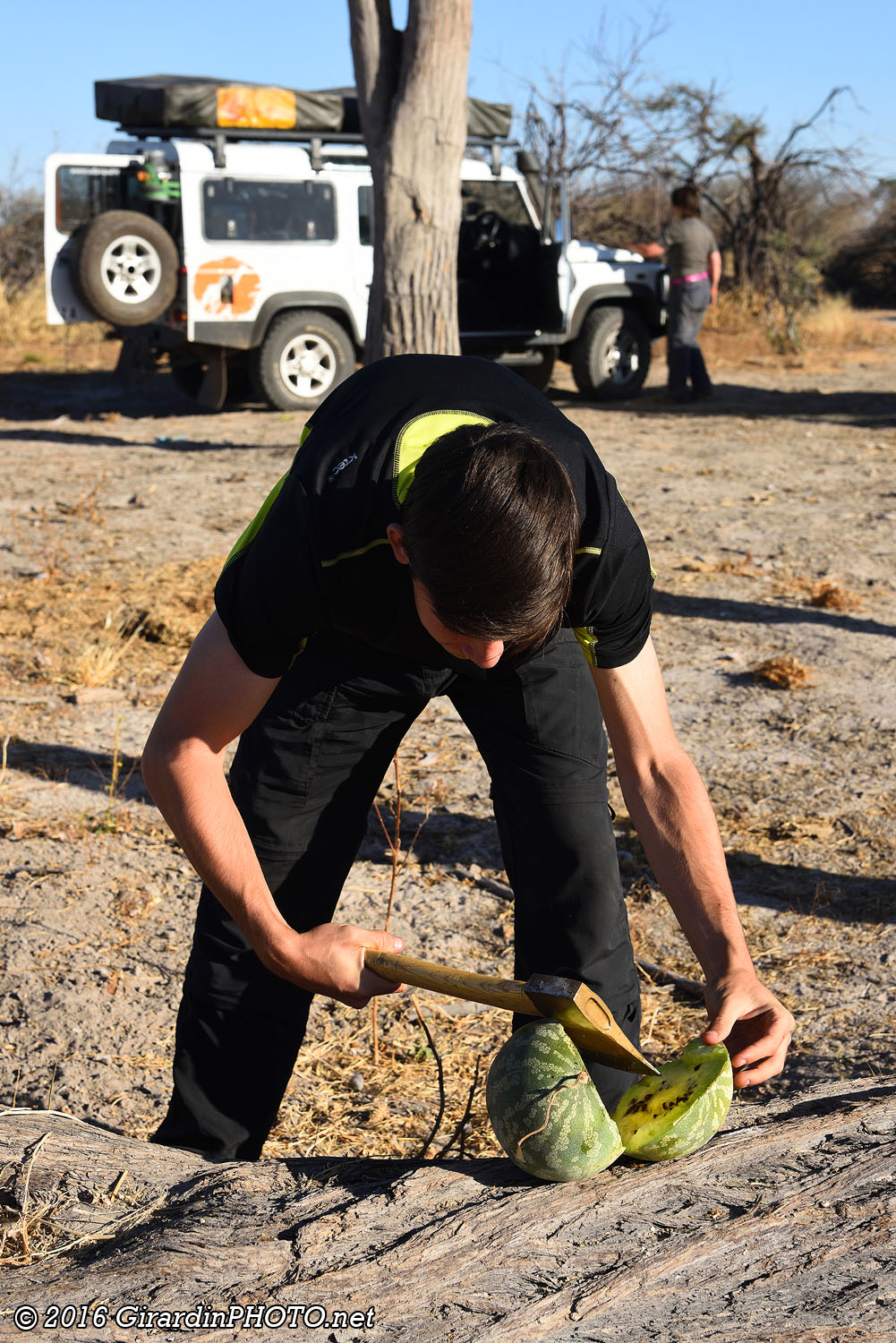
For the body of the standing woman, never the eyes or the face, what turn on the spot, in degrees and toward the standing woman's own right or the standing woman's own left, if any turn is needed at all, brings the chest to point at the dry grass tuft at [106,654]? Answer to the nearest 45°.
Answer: approximately 135° to the standing woman's own left

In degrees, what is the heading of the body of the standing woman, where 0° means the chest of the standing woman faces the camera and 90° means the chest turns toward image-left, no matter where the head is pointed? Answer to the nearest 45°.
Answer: approximately 135°

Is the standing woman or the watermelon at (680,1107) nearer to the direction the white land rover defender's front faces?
the standing woman

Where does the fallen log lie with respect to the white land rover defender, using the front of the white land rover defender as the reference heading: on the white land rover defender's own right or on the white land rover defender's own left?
on the white land rover defender's own right

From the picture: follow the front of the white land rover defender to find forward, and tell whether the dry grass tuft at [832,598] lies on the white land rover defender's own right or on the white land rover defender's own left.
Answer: on the white land rover defender's own right

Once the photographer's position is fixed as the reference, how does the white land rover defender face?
facing away from the viewer and to the right of the viewer

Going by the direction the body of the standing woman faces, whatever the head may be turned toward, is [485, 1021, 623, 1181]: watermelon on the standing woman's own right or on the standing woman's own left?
on the standing woman's own left

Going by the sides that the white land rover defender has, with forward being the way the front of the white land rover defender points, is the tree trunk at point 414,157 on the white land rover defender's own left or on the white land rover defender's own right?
on the white land rover defender's own right
